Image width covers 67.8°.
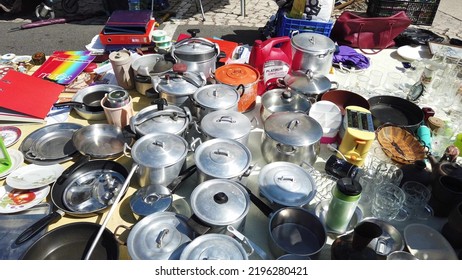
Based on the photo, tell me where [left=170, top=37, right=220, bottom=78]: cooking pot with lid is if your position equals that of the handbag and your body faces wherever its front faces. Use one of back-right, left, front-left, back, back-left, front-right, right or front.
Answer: front-right

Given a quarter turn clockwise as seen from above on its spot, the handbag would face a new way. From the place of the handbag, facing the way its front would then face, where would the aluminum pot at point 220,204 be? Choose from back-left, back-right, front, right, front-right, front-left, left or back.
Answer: left

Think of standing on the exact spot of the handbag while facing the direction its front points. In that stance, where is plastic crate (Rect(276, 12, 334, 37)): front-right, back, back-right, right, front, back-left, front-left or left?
front-right

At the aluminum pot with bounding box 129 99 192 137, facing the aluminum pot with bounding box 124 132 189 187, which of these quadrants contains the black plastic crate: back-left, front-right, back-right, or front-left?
back-left

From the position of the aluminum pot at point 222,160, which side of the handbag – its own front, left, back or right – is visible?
front

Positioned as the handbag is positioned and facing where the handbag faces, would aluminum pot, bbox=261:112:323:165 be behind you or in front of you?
in front

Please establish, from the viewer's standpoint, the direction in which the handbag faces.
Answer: facing the viewer

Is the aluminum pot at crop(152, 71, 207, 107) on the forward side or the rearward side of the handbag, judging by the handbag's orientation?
on the forward side

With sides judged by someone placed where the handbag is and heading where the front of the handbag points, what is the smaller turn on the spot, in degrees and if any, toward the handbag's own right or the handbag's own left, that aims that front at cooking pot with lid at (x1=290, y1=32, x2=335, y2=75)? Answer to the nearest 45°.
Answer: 0° — it already faces it

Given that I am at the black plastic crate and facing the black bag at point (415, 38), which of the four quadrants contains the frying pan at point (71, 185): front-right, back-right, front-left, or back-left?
front-right

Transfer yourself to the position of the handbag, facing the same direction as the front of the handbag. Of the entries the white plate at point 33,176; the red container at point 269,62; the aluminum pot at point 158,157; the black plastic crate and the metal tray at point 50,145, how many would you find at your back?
1

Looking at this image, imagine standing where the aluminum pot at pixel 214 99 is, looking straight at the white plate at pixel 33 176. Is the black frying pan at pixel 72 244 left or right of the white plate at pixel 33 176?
left

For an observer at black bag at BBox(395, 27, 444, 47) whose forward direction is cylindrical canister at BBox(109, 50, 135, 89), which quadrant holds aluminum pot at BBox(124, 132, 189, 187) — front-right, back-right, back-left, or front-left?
front-left

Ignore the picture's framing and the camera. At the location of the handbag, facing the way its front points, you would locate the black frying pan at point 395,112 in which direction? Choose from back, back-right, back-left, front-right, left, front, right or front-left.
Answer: front
